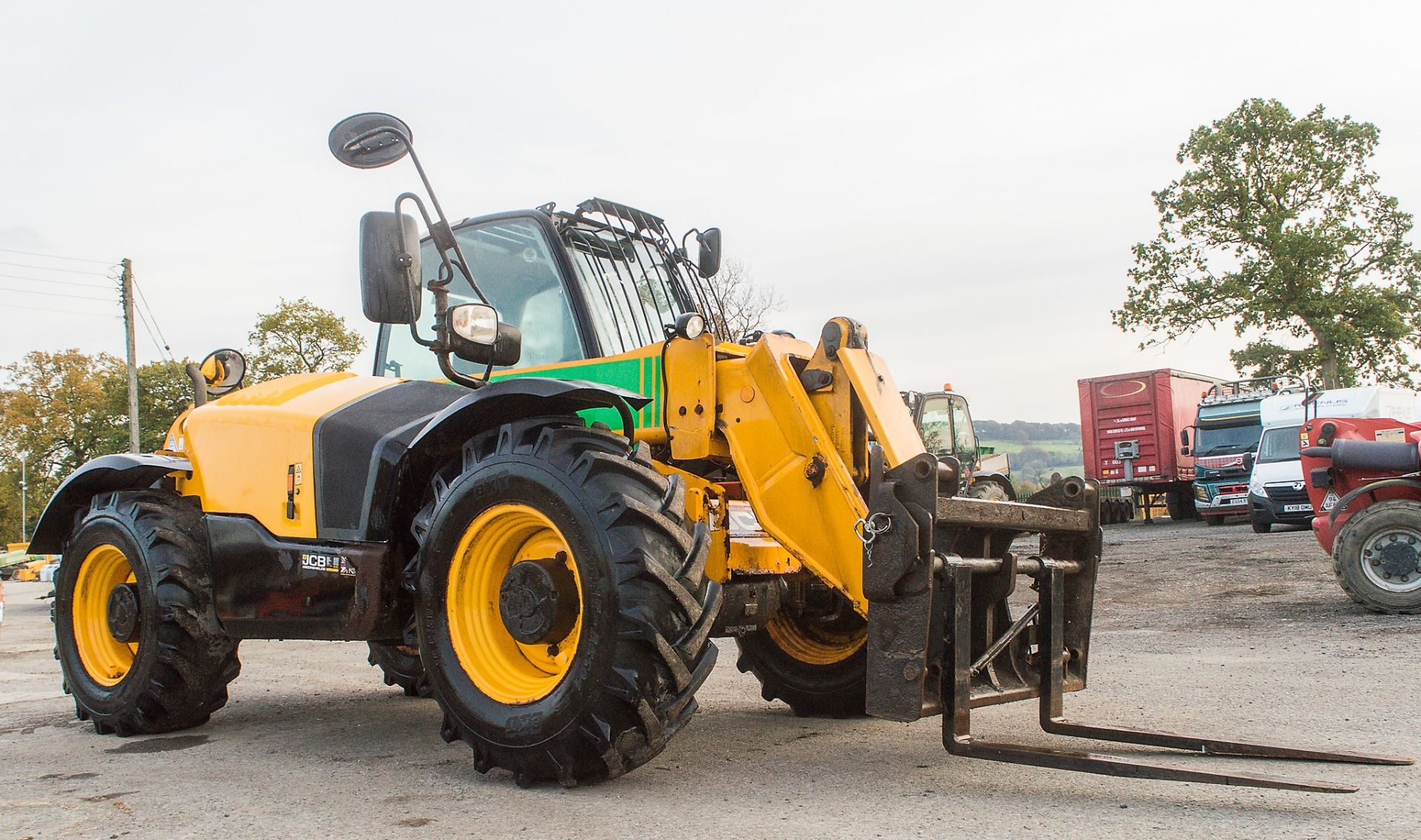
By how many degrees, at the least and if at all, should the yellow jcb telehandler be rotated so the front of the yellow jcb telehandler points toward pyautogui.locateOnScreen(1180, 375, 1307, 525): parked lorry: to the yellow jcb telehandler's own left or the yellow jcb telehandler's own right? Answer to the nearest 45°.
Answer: approximately 90° to the yellow jcb telehandler's own left

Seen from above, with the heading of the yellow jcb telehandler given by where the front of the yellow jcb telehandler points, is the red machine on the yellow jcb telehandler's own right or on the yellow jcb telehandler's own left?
on the yellow jcb telehandler's own left

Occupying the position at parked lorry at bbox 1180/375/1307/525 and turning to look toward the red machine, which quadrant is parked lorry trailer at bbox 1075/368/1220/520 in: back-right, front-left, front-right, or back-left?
back-right

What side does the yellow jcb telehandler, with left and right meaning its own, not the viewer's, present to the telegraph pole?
back

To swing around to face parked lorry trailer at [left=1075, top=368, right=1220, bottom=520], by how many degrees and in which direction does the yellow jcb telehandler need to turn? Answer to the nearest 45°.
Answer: approximately 90° to its left

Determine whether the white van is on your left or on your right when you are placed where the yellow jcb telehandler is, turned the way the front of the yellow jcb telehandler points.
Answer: on your left
